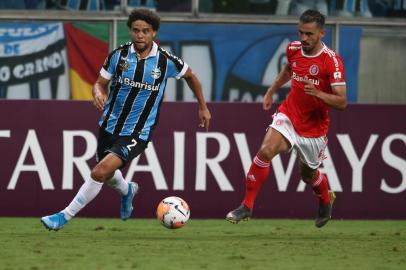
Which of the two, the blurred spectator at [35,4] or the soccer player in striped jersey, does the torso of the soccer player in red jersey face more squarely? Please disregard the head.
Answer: the soccer player in striped jersey

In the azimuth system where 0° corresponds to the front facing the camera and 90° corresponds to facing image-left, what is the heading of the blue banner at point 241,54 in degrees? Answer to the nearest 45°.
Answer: approximately 0°

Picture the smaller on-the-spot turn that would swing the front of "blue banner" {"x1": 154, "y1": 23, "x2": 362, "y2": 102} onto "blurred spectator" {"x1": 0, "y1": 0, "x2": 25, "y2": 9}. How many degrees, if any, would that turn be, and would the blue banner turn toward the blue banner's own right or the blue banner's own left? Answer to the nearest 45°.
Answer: approximately 90° to the blue banner's own right

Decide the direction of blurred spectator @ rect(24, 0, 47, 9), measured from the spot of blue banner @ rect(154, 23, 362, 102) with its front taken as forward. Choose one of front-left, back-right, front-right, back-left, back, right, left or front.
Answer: right

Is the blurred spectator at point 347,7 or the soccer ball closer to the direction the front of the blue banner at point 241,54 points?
the soccer ball

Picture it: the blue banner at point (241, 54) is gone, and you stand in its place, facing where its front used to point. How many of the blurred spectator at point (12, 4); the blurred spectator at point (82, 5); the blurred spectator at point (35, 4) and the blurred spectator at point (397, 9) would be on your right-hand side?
3

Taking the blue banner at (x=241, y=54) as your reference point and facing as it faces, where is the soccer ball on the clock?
The soccer ball is roughly at 12 o'clock from the blue banner.

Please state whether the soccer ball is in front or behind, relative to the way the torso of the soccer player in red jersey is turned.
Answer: in front

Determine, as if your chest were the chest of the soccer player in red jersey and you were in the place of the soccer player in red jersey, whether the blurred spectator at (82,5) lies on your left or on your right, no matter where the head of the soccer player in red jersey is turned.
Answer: on your right

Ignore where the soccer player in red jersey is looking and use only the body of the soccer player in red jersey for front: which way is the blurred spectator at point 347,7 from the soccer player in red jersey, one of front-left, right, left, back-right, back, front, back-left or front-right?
back-right

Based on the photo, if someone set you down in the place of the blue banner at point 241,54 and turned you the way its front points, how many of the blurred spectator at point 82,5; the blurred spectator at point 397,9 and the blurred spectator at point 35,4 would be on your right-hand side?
2
